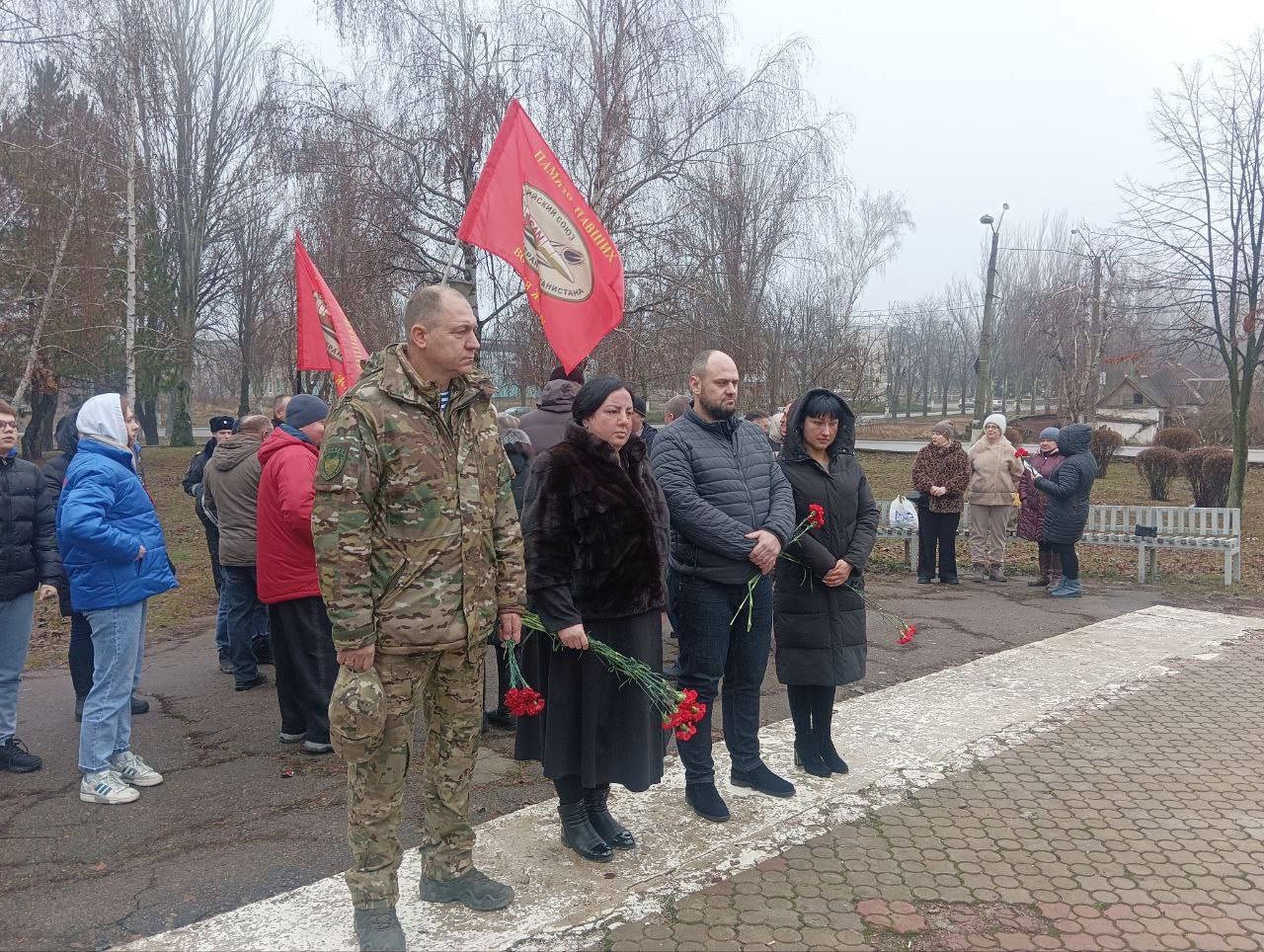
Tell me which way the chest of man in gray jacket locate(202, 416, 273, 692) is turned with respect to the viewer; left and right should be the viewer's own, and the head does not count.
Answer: facing away from the viewer and to the right of the viewer

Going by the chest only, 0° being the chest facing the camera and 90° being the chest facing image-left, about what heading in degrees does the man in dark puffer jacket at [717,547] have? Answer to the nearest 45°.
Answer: approximately 315°

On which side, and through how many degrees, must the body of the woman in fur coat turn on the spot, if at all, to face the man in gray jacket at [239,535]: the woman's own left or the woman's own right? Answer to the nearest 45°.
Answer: approximately 180°

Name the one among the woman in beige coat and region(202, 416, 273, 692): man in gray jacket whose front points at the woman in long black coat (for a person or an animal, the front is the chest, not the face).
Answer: the woman in beige coat

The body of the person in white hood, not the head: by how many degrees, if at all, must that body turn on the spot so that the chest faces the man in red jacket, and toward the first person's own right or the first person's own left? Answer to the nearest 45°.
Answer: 0° — they already face them

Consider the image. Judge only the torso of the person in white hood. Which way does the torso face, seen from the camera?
to the viewer's right

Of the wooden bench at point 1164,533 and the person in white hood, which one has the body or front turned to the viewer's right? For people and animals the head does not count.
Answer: the person in white hood

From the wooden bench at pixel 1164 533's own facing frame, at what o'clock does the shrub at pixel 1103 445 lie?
The shrub is roughly at 6 o'clock from the wooden bench.

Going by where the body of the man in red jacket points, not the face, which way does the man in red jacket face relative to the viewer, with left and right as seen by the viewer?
facing away from the viewer and to the right of the viewer

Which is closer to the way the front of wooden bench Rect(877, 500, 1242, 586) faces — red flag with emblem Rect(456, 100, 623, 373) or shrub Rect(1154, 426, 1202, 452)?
the red flag with emblem

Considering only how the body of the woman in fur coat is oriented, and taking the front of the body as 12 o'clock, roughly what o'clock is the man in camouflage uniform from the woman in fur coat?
The man in camouflage uniform is roughly at 3 o'clock from the woman in fur coat.

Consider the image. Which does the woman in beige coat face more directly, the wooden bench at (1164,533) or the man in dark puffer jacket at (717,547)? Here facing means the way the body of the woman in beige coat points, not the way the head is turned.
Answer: the man in dark puffer jacket

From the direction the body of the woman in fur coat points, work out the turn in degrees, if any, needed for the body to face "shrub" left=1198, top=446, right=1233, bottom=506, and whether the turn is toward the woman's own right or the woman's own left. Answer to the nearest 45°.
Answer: approximately 90° to the woman's own left
